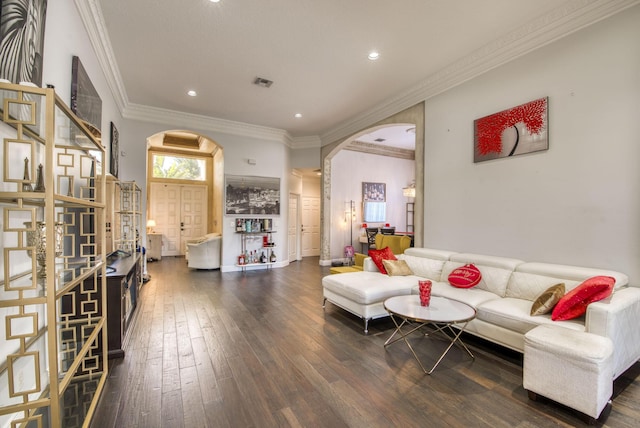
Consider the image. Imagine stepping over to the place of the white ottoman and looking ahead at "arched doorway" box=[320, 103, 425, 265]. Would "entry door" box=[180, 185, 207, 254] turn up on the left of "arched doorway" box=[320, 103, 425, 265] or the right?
left

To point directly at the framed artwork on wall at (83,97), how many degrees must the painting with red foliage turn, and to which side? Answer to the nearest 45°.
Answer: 0° — it already faces it

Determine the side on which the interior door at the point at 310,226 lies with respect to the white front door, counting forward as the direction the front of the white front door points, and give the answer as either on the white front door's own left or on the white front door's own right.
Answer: on the white front door's own left

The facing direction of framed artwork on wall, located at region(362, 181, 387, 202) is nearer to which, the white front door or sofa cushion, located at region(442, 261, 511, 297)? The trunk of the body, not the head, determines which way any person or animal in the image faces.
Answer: the sofa cushion

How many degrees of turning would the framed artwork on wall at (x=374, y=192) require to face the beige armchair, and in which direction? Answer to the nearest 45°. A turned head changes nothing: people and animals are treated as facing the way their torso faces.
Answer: approximately 45° to its right

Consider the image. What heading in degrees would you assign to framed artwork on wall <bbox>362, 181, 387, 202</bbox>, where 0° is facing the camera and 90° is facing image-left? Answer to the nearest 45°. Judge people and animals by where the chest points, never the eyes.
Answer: approximately 0°

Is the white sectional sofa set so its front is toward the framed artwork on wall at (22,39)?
yes

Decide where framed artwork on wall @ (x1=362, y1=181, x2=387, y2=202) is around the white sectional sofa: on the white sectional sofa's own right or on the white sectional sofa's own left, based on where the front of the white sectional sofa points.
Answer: on the white sectional sofa's own right

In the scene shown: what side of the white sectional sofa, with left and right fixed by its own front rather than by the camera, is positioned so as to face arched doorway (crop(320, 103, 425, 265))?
right
